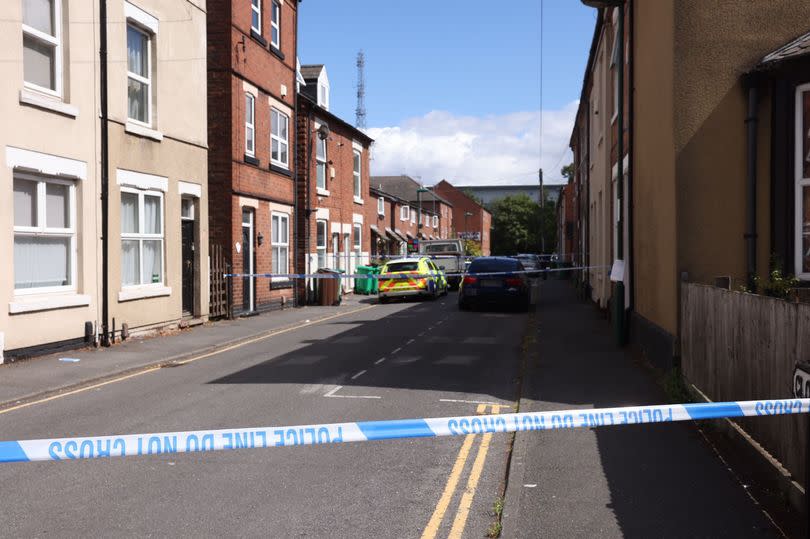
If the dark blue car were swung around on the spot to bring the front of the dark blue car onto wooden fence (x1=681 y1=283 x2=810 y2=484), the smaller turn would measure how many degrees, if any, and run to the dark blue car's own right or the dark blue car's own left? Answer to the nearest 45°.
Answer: approximately 180°

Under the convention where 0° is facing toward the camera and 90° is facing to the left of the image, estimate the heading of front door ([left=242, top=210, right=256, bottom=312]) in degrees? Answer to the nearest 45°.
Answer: approximately 315°

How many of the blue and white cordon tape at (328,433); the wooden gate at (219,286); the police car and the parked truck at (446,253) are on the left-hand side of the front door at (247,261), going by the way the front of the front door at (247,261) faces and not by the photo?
2

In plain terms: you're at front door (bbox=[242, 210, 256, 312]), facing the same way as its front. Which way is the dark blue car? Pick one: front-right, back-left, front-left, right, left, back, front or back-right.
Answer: front-left

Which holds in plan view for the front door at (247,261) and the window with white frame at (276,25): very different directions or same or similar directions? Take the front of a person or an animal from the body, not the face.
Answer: same or similar directions

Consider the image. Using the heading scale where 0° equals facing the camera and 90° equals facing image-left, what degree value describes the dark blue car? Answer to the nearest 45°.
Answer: approximately 180°

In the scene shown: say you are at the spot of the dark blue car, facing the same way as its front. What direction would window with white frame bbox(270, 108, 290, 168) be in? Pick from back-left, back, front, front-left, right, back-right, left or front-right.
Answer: left

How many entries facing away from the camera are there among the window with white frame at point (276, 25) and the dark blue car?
1

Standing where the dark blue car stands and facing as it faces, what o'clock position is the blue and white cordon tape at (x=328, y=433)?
The blue and white cordon tape is roughly at 6 o'clock from the dark blue car.

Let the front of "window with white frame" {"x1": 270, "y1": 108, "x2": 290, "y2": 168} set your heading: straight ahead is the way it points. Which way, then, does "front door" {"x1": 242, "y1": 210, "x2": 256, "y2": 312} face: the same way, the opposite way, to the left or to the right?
the same way

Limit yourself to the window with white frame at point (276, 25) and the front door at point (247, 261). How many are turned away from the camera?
0

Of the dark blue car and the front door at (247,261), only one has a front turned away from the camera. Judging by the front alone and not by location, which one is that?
the dark blue car

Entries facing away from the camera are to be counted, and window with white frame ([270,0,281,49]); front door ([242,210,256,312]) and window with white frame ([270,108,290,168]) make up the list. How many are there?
0
